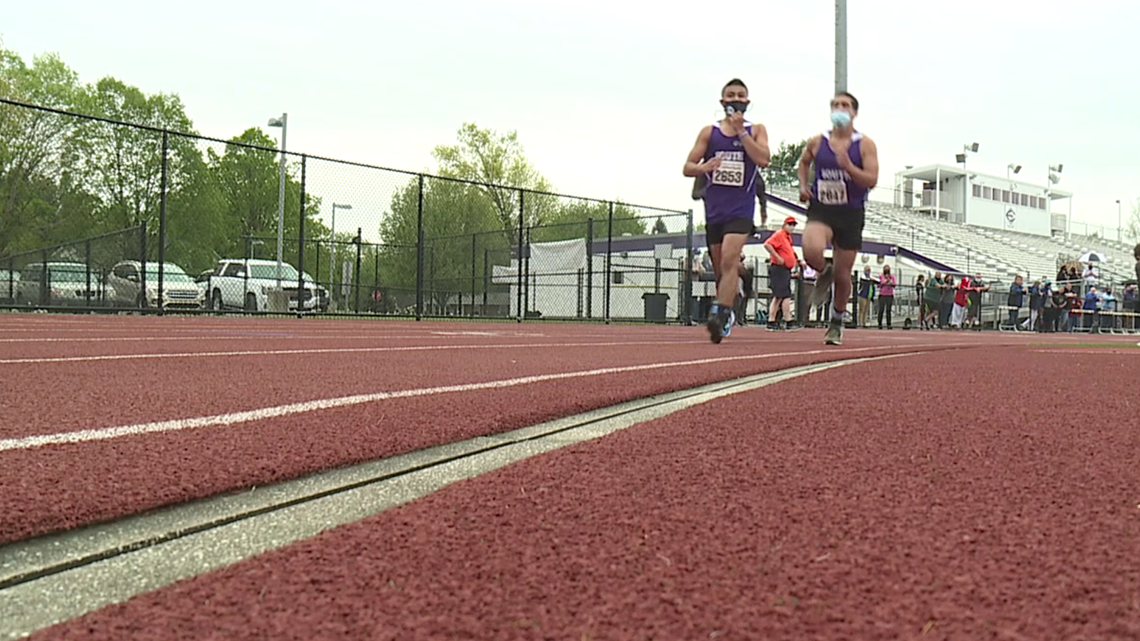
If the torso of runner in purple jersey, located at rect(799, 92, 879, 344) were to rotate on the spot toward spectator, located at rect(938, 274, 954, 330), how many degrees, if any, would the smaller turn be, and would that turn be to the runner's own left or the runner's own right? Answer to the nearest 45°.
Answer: approximately 180°

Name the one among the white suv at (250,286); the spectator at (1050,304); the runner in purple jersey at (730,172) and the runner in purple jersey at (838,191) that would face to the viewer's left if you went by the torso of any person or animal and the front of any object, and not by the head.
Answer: the spectator

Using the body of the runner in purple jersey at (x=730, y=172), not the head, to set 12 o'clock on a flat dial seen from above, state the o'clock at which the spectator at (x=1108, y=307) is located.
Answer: The spectator is roughly at 7 o'clock from the runner in purple jersey.

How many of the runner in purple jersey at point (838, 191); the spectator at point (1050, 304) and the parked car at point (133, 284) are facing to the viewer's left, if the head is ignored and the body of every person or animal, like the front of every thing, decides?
1

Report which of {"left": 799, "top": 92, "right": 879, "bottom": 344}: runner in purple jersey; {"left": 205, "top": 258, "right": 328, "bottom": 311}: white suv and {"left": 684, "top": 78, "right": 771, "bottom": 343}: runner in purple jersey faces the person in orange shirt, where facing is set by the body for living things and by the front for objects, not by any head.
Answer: the white suv

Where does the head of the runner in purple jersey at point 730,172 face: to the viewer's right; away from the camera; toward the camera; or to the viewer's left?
toward the camera

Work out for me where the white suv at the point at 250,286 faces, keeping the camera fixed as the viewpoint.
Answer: facing the viewer and to the right of the viewer

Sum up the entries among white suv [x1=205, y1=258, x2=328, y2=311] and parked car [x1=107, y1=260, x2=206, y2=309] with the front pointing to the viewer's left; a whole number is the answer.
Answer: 0

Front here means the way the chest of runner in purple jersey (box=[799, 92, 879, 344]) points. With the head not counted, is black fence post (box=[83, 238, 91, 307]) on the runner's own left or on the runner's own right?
on the runner's own right

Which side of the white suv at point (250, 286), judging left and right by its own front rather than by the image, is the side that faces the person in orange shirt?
front

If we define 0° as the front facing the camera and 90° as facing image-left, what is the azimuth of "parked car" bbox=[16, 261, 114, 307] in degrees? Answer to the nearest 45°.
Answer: approximately 315°

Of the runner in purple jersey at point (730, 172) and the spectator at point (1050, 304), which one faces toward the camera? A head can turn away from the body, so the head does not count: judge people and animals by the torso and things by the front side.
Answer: the runner in purple jersey

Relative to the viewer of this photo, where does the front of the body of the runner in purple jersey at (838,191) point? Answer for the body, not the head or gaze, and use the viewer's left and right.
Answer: facing the viewer

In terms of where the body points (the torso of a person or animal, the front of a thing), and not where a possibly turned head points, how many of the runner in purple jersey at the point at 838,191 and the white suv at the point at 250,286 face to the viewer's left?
0

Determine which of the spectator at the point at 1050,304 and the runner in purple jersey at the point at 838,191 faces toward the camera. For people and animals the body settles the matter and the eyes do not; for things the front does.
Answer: the runner in purple jersey

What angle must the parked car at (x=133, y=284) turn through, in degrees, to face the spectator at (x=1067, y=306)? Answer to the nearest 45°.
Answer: approximately 45° to its left

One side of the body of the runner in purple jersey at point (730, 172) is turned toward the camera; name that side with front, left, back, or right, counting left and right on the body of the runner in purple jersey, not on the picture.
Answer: front

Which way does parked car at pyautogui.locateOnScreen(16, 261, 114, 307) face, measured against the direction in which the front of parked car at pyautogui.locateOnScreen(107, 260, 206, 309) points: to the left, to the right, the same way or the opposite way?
the same way

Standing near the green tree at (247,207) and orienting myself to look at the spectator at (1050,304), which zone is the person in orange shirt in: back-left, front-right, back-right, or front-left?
front-right
